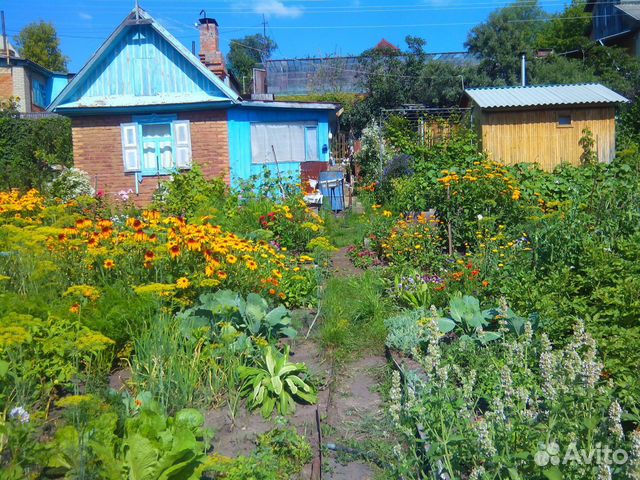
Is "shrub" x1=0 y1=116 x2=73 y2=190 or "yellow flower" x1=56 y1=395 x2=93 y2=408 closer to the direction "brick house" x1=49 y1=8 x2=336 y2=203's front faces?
the yellow flower

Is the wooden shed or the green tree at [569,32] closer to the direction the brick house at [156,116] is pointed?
the wooden shed

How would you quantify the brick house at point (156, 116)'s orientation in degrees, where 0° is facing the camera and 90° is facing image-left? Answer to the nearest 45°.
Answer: approximately 0°

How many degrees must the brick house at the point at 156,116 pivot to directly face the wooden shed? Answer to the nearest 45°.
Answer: approximately 90° to its left

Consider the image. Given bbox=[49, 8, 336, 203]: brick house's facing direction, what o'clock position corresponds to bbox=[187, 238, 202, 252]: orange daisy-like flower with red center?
The orange daisy-like flower with red center is roughly at 12 o'clock from the brick house.

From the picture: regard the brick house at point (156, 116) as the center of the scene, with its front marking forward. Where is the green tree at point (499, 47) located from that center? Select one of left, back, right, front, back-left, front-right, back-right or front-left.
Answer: back-left

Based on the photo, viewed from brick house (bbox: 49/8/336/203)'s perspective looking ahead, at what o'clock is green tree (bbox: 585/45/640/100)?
The green tree is roughly at 8 o'clock from the brick house.

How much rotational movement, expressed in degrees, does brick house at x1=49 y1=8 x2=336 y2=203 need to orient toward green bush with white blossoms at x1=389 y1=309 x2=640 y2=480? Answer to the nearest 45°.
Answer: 0° — it already faces it

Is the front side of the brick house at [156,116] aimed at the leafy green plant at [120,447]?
yes
